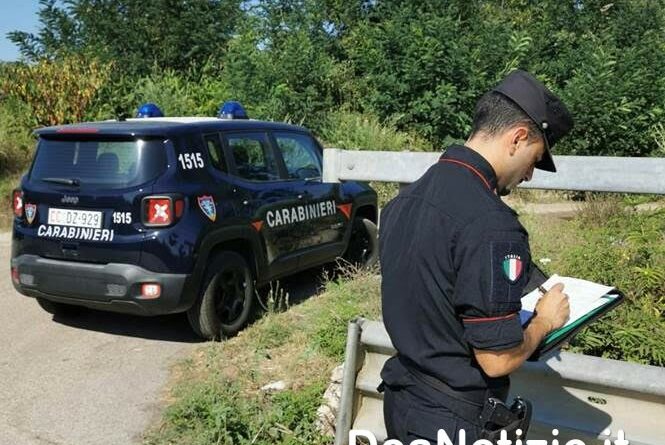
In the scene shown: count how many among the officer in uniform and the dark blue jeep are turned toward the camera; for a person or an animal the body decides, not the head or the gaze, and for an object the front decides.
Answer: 0

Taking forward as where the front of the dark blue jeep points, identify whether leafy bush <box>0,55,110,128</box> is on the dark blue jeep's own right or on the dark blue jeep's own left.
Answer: on the dark blue jeep's own left

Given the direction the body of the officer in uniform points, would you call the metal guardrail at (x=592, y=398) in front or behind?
in front

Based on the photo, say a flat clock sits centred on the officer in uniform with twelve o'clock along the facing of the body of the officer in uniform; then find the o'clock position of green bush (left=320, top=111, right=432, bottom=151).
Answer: The green bush is roughly at 10 o'clock from the officer in uniform.

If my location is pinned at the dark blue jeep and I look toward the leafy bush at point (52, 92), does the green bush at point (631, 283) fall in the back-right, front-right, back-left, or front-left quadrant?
back-right

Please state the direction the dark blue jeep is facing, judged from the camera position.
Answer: facing away from the viewer and to the right of the viewer

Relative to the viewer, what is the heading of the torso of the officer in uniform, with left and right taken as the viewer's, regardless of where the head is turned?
facing away from the viewer and to the right of the viewer

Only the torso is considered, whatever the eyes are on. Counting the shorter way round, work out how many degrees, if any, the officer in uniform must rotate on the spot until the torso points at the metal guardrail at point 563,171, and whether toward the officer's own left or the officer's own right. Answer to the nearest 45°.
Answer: approximately 45° to the officer's own left

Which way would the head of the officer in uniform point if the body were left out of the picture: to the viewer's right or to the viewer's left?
to the viewer's right

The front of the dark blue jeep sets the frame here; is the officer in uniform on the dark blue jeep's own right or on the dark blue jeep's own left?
on the dark blue jeep's own right

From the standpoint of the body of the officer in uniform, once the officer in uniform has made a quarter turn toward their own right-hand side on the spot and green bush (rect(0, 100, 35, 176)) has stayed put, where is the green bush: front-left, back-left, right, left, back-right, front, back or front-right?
back

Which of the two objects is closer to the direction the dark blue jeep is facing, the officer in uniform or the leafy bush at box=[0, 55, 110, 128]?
the leafy bush

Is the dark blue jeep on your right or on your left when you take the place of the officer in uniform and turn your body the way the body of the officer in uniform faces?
on your left

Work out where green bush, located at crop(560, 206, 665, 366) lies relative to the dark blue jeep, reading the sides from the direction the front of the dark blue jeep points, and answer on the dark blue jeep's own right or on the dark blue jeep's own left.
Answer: on the dark blue jeep's own right
